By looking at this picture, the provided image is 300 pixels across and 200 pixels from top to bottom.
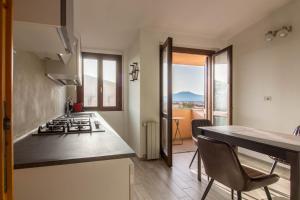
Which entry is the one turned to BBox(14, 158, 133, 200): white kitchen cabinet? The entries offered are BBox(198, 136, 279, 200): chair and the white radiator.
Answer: the white radiator

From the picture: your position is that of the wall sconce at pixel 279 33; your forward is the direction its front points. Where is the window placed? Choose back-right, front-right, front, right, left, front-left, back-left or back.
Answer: front-right

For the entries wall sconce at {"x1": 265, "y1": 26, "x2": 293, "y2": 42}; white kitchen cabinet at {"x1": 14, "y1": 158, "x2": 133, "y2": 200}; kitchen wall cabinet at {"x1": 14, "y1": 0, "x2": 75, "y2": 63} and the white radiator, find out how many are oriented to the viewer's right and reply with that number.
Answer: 2

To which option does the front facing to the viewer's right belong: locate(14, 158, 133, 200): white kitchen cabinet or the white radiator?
the white kitchen cabinet

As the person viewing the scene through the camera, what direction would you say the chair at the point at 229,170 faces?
facing away from the viewer and to the right of the viewer

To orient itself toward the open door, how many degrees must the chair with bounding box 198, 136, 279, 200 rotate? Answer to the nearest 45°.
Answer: approximately 90° to its left

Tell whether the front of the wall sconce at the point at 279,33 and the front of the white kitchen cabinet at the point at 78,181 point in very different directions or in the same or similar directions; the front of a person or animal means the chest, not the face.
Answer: very different directions

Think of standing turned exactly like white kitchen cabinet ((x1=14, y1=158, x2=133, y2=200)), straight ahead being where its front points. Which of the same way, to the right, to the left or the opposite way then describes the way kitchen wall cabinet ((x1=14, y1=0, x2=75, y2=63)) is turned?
the same way

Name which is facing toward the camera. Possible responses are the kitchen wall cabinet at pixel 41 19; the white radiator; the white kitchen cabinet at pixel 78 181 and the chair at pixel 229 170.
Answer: the white radiator

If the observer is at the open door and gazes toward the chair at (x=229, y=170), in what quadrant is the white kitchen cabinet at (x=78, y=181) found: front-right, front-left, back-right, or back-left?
front-right

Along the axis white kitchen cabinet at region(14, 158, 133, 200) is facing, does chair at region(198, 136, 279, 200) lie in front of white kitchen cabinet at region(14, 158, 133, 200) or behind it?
in front

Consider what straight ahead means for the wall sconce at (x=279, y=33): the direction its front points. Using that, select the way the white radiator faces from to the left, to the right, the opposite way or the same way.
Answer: to the left

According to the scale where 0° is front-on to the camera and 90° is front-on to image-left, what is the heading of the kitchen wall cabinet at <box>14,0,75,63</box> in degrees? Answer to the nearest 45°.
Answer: approximately 270°

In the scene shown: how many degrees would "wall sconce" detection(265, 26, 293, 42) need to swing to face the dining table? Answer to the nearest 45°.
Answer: approximately 45° to its left

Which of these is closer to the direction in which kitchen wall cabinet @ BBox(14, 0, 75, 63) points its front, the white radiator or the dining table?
the dining table

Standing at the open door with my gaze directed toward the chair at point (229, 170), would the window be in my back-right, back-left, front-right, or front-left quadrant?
back-right

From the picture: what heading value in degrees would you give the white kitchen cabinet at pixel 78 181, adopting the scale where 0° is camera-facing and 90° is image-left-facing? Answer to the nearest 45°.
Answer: approximately 270°

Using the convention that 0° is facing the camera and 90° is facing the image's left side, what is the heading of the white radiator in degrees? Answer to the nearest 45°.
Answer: approximately 0°
